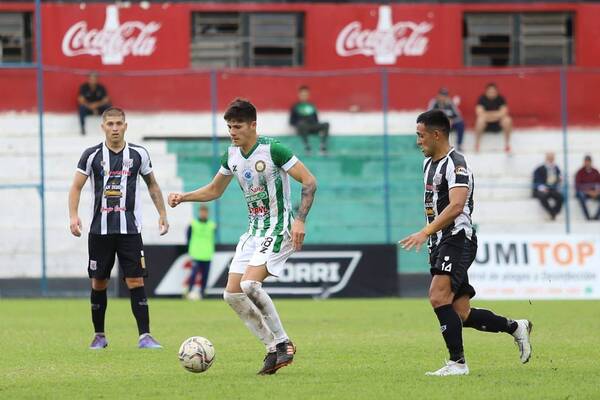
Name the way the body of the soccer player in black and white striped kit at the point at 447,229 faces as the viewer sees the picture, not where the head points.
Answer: to the viewer's left

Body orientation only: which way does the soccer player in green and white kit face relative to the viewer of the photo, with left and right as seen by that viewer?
facing the viewer and to the left of the viewer

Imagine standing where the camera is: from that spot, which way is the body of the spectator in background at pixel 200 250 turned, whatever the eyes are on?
toward the camera

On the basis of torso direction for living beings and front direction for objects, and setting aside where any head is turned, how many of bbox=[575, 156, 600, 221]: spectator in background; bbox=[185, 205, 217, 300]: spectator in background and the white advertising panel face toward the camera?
3

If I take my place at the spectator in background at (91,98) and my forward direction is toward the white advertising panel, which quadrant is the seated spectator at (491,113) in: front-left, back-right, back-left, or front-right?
front-left

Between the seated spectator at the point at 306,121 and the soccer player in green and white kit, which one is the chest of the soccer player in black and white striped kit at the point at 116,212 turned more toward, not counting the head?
the soccer player in green and white kit

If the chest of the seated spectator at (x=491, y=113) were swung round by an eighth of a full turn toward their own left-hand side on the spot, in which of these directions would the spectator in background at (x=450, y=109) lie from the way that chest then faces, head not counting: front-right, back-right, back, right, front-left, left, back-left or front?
right

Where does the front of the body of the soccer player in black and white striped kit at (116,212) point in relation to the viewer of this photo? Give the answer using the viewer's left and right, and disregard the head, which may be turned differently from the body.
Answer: facing the viewer

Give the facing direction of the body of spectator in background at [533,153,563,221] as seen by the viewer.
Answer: toward the camera

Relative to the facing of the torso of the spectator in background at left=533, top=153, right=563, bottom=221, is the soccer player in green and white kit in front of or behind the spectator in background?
in front

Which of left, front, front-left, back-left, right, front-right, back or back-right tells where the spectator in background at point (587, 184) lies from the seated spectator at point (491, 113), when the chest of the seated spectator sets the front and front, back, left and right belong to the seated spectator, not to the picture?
front-left

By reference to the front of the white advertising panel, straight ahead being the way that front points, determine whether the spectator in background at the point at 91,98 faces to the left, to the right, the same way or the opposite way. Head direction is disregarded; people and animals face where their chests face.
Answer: the same way

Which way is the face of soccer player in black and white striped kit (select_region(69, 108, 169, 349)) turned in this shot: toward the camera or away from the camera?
toward the camera

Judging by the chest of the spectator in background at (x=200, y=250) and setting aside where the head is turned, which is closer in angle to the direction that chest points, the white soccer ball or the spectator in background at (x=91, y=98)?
the white soccer ball

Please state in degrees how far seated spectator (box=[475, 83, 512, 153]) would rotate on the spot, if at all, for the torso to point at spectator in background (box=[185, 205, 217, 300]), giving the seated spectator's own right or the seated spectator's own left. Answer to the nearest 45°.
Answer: approximately 45° to the seated spectator's own right

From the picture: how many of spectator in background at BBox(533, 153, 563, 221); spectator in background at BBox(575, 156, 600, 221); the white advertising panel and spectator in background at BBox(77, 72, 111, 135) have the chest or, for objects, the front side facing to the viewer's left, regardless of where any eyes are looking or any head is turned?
0

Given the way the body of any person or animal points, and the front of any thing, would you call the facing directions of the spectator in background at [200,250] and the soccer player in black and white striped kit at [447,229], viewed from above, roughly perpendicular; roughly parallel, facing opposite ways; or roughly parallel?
roughly perpendicular

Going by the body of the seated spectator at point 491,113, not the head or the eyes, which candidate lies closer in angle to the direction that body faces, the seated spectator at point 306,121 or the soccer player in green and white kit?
the soccer player in green and white kit

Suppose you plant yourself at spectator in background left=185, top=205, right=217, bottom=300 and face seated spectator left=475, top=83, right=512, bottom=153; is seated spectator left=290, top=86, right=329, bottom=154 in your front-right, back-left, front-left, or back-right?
front-left

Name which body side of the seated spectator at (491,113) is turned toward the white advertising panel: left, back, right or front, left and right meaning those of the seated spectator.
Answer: front

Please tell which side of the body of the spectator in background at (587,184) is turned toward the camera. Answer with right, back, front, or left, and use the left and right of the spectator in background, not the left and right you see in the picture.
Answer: front
